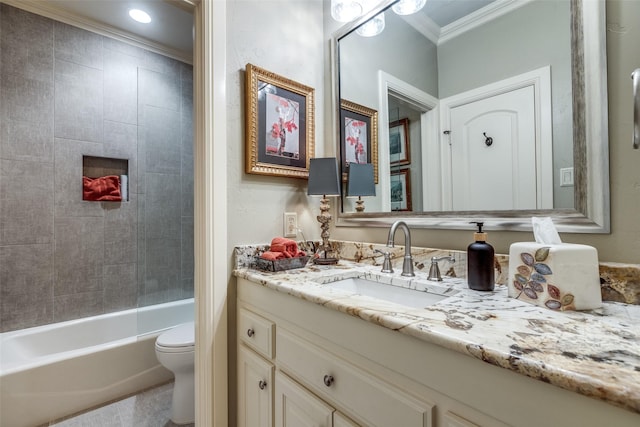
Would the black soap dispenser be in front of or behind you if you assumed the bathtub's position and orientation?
in front

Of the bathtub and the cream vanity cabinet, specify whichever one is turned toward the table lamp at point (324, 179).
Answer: the bathtub

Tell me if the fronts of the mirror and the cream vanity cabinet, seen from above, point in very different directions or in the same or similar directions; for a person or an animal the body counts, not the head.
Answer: same or similar directions

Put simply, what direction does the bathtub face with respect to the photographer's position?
facing the viewer and to the right of the viewer

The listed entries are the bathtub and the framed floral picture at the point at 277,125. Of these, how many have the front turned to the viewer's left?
0

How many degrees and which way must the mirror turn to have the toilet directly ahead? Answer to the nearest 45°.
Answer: approximately 45° to its right

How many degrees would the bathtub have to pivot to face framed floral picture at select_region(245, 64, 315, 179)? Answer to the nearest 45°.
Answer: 0° — it already faces it

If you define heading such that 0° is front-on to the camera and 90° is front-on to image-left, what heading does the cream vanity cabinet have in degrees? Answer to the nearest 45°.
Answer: approximately 45°

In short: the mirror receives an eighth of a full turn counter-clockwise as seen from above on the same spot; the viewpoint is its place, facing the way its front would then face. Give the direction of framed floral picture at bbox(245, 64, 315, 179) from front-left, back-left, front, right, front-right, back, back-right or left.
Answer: right
